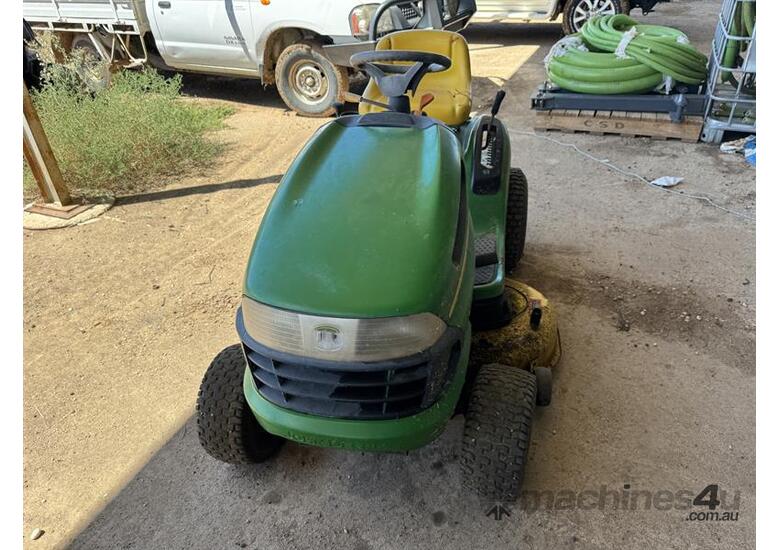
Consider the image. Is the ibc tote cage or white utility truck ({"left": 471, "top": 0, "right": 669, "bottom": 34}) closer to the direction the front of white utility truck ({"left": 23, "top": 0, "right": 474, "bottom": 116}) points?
the ibc tote cage

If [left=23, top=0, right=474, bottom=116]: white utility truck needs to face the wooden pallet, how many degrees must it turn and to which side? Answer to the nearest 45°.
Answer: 0° — it already faces it

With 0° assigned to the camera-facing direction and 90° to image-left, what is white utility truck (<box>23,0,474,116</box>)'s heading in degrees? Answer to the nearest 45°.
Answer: approximately 315°

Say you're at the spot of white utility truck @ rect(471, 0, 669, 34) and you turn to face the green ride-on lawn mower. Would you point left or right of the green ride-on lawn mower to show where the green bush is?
right

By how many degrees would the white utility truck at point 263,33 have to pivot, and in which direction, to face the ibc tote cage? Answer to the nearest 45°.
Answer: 0° — it already faces it

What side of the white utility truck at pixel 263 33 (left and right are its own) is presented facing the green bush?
right

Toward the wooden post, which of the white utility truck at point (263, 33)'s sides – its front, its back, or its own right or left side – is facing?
right

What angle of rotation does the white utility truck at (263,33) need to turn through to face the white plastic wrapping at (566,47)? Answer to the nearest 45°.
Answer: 0° — it already faces it

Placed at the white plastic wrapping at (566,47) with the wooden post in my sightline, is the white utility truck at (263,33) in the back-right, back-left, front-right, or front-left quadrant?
front-right

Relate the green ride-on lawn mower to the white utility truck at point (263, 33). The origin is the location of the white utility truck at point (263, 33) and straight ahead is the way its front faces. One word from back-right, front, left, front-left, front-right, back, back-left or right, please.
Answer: front-right

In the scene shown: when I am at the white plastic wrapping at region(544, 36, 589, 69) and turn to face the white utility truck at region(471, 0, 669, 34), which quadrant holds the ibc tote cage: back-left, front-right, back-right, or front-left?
back-right
